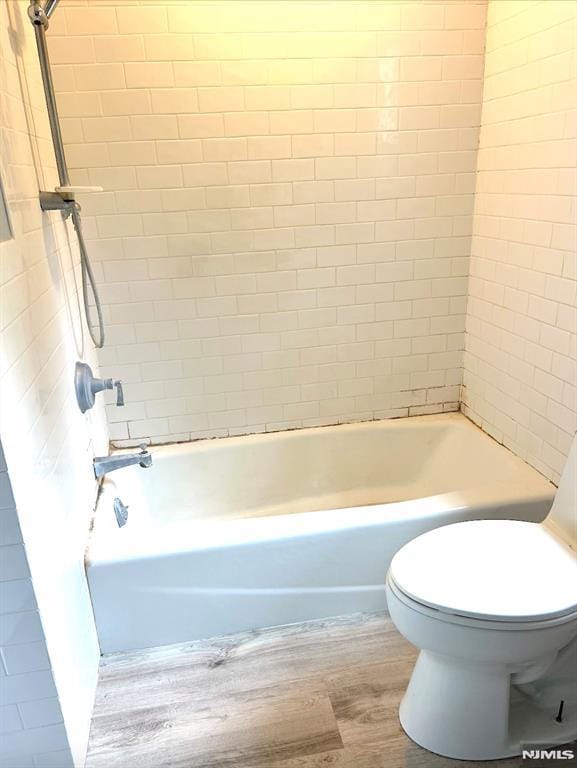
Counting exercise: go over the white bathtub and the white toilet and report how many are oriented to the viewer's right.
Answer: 0

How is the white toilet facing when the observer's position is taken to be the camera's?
facing the viewer and to the left of the viewer

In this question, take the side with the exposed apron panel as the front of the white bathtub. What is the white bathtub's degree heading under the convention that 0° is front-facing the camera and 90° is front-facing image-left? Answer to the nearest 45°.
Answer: approximately 0°

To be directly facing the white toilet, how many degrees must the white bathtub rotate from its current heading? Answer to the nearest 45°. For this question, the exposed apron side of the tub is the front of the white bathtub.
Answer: approximately 45° to its left

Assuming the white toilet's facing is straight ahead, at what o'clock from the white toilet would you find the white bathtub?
The white bathtub is roughly at 2 o'clock from the white toilet.
